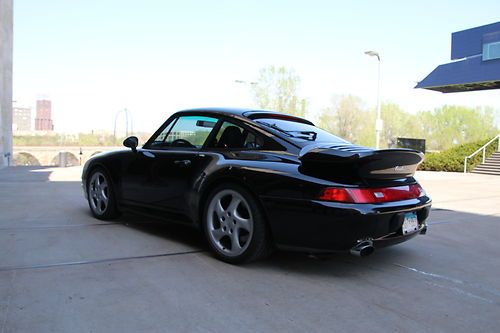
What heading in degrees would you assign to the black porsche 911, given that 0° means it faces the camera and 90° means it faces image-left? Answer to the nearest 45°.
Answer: approximately 135°

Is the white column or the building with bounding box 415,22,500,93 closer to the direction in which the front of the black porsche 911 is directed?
the white column

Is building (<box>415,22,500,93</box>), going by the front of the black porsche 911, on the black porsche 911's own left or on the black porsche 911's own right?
on the black porsche 911's own right

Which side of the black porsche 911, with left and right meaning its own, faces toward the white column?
front
